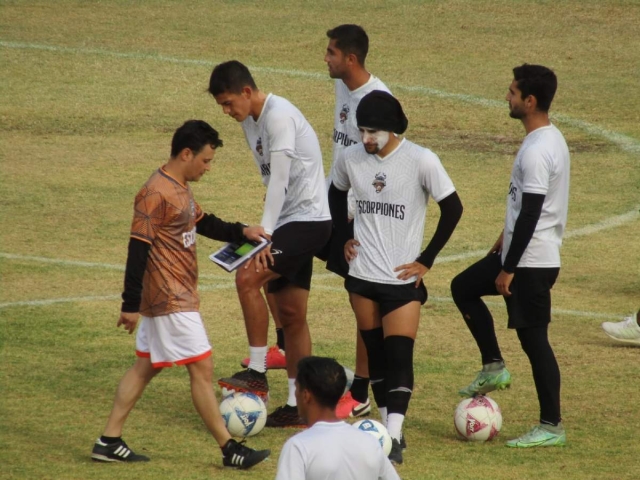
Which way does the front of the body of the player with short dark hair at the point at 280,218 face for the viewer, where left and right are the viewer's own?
facing to the left of the viewer

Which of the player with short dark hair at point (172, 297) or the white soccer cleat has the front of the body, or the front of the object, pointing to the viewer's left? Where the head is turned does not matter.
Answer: the white soccer cleat

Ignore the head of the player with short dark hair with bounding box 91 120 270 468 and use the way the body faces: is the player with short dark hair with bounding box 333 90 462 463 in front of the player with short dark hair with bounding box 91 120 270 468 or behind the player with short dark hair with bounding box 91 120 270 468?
in front

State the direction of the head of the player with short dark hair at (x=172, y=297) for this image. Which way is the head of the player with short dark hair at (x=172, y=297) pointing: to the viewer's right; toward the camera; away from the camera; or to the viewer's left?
to the viewer's right

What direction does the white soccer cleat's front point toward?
to the viewer's left

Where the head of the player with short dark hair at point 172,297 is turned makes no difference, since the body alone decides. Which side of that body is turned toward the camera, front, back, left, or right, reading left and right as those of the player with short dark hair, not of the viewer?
right

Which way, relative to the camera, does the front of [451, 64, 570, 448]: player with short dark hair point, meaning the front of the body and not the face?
to the viewer's left

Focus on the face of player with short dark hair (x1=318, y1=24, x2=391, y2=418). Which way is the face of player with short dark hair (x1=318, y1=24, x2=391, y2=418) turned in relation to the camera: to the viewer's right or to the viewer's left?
to the viewer's left

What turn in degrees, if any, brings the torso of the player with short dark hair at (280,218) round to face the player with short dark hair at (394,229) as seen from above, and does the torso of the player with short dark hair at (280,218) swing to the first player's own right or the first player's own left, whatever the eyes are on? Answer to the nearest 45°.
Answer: approximately 135° to the first player's own left

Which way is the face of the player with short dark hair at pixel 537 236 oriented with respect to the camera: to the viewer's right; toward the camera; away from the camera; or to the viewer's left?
to the viewer's left
